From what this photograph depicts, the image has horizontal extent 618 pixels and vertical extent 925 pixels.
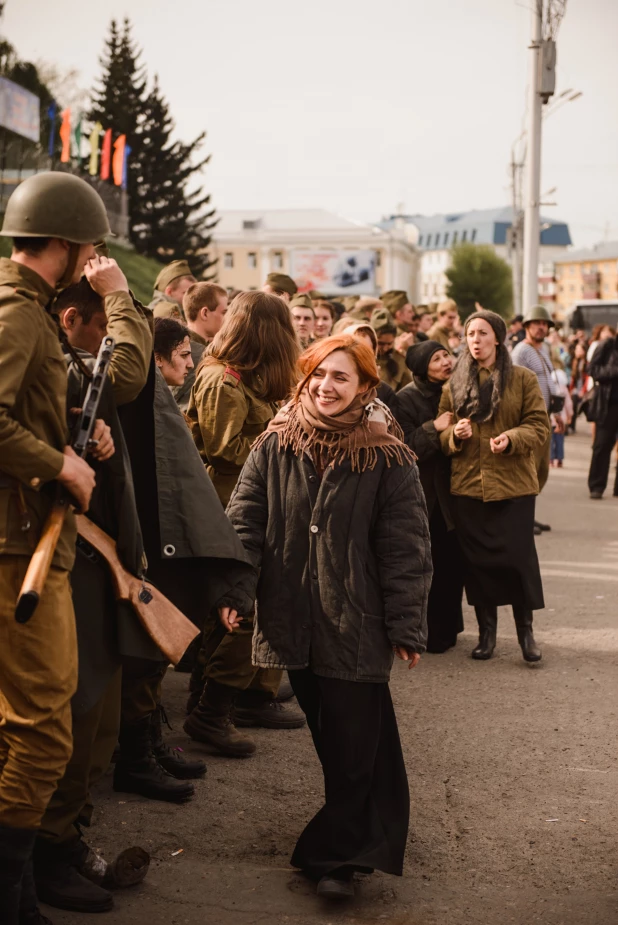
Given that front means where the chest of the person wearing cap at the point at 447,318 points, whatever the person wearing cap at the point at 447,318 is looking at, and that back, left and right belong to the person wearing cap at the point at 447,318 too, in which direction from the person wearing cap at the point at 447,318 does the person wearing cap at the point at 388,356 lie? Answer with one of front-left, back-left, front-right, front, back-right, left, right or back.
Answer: front-right

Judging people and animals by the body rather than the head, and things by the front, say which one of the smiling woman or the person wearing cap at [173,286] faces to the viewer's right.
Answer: the person wearing cap

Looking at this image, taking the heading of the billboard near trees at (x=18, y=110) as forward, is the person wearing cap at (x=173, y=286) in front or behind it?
in front

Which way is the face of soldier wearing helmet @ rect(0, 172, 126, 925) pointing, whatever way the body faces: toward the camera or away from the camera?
away from the camera

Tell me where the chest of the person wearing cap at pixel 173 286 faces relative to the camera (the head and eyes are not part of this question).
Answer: to the viewer's right

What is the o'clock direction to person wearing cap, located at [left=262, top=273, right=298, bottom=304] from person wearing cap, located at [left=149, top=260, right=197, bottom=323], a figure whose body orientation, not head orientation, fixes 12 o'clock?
person wearing cap, located at [left=262, top=273, right=298, bottom=304] is roughly at 10 o'clock from person wearing cap, located at [left=149, top=260, right=197, bottom=323].

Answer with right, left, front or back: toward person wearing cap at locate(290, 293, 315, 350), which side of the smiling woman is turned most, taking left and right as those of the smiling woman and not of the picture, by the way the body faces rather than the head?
back

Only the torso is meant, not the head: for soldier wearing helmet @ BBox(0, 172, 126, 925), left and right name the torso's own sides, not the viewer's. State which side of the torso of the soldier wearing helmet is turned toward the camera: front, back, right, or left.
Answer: right

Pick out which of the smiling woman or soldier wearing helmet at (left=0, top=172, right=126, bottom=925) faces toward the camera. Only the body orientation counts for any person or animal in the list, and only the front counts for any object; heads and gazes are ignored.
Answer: the smiling woman

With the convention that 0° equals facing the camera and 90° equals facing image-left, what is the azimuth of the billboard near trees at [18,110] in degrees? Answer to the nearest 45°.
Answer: approximately 315°

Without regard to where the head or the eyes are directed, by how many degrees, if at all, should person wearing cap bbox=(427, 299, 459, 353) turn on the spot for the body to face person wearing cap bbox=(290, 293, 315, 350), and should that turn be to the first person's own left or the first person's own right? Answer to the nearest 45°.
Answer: approximately 45° to the first person's own right

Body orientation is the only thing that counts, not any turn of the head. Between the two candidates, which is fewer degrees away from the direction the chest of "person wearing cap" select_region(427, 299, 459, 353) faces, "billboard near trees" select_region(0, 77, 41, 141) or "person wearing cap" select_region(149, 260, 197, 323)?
the person wearing cap

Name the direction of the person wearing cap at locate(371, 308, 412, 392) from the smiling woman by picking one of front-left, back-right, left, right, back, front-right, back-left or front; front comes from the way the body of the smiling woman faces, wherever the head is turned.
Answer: back

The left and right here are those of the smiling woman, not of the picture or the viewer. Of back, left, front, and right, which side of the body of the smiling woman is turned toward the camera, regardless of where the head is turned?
front

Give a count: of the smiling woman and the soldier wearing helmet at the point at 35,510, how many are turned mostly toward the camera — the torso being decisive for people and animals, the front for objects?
1
